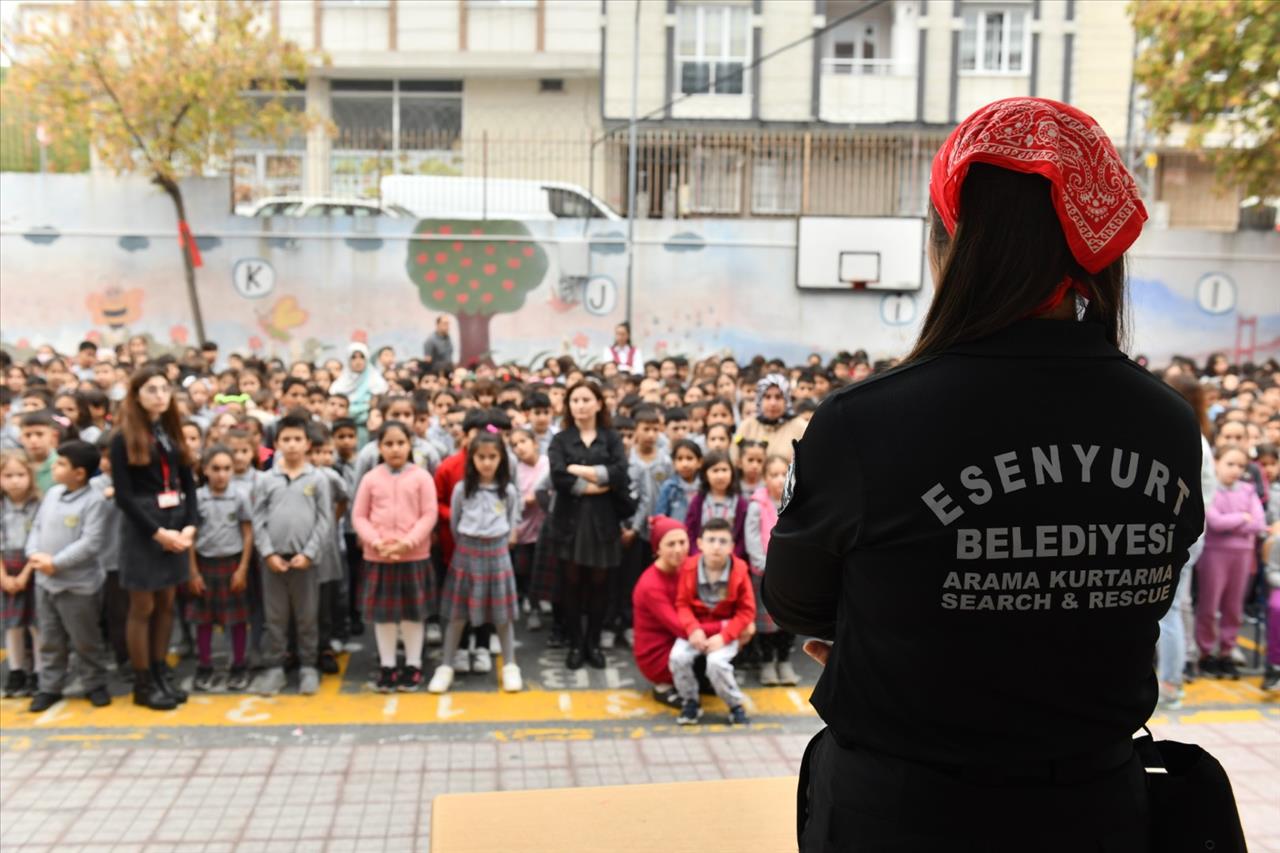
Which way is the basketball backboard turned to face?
toward the camera

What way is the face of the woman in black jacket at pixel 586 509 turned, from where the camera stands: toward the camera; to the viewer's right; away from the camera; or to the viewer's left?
toward the camera

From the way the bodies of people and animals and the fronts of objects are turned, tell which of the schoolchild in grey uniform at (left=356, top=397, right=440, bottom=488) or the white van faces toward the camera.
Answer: the schoolchild in grey uniform

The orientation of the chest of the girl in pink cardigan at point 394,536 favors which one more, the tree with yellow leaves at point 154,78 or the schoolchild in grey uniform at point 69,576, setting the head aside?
the schoolchild in grey uniform

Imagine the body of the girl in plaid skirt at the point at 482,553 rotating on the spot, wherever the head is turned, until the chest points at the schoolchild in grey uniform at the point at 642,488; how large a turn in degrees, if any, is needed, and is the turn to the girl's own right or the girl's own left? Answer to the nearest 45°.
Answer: approximately 135° to the girl's own left

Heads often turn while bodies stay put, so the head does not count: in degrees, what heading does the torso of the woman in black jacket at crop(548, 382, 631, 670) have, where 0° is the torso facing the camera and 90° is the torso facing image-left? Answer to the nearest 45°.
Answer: approximately 0°

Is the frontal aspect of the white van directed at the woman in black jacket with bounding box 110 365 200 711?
no

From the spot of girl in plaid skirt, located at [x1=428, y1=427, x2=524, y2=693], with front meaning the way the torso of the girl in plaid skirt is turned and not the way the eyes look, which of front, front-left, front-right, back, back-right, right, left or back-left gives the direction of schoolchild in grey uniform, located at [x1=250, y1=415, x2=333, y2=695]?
right

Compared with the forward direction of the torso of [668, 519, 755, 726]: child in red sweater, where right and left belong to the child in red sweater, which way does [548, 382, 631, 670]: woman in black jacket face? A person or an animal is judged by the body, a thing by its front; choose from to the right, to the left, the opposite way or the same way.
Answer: the same way

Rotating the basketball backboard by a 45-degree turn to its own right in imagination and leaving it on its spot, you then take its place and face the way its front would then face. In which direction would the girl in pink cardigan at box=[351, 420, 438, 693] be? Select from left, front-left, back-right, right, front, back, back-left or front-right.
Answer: front-left

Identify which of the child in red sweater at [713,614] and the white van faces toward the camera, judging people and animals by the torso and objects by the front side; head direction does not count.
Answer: the child in red sweater

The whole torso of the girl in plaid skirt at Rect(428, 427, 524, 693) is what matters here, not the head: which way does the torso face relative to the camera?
toward the camera

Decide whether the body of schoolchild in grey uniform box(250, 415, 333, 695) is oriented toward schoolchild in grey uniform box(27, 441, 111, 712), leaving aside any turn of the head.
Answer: no

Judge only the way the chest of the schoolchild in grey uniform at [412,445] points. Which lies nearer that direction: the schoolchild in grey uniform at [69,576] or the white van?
the schoolchild in grey uniform

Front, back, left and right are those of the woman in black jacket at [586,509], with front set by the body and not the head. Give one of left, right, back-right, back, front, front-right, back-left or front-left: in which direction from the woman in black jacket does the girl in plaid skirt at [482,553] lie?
front-right

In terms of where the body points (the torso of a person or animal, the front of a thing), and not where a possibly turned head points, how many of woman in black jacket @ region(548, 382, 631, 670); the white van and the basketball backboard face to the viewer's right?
1

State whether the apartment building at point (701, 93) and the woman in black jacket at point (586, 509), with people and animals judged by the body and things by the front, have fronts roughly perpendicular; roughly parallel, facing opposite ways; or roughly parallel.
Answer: roughly parallel

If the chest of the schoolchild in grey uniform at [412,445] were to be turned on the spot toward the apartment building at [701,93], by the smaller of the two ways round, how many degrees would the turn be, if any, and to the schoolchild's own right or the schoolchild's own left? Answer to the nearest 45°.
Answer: approximately 180°

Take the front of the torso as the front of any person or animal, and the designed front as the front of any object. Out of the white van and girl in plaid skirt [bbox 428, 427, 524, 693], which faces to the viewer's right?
the white van
